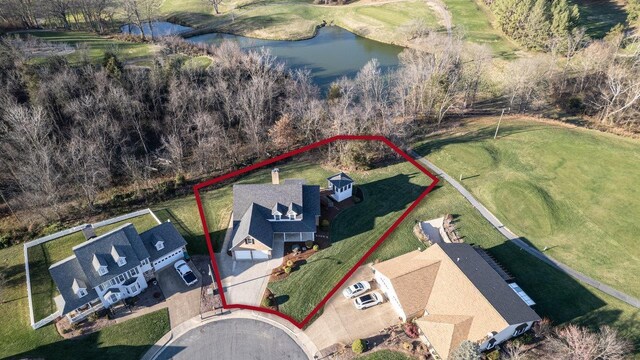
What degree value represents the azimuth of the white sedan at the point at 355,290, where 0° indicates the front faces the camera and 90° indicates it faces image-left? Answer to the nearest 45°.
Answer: approximately 225°

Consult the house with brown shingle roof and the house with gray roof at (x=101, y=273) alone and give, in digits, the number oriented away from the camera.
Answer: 0

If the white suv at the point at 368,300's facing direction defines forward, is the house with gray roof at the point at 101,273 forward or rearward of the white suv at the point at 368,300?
rearward

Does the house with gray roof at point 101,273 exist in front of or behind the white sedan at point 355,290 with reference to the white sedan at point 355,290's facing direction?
behind

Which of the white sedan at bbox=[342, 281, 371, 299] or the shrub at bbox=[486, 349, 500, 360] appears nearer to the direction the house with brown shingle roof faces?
the white sedan

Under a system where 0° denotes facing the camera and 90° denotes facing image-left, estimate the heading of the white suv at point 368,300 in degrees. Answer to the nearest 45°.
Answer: approximately 225°

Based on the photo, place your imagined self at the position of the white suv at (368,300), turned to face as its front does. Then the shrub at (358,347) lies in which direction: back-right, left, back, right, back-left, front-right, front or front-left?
back-right

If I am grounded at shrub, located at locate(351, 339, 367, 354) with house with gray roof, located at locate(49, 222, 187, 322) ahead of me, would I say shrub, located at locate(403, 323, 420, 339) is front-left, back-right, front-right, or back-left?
back-right

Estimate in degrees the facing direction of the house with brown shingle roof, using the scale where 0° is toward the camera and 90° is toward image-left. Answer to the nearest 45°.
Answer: approximately 45°

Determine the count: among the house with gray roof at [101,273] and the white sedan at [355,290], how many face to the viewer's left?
0

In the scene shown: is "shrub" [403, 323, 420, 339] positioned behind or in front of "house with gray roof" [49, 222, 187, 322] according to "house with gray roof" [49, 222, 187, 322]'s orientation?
in front

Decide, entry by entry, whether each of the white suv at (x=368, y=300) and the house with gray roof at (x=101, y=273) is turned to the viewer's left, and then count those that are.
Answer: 0
